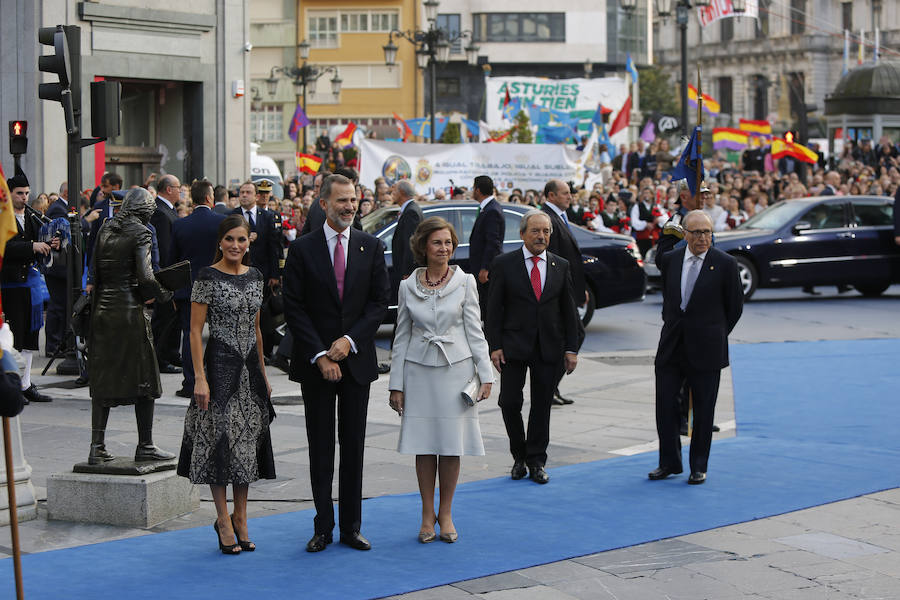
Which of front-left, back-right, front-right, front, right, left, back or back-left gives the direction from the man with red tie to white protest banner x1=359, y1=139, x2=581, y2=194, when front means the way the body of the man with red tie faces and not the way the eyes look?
back

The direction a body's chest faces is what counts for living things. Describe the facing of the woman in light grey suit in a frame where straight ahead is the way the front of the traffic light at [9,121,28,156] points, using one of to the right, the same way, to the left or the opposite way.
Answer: the same way

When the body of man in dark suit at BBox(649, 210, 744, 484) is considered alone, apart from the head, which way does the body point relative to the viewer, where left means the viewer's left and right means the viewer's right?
facing the viewer and to the left of the viewer

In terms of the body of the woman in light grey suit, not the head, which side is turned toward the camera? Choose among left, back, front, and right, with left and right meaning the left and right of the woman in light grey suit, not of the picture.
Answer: front

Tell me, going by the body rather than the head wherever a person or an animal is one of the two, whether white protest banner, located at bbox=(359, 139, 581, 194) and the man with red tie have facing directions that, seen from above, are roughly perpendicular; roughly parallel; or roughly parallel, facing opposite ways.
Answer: roughly parallel

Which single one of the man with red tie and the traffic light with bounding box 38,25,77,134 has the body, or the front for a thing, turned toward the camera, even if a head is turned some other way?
the man with red tie

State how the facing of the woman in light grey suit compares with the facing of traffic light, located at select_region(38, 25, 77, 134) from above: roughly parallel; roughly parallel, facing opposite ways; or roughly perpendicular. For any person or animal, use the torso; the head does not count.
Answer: roughly perpendicular

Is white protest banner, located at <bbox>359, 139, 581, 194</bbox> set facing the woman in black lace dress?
yes

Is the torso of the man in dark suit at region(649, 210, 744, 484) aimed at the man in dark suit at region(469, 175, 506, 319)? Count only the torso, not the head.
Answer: no

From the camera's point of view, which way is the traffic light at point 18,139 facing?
toward the camera

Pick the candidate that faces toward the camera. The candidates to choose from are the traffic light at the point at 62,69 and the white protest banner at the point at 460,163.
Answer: the white protest banner

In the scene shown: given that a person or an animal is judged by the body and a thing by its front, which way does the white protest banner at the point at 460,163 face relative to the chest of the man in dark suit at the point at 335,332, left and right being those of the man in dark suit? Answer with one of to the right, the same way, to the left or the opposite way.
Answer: the same way

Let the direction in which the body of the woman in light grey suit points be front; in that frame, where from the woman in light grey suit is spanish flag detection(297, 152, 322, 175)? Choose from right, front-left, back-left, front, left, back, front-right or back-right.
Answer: back

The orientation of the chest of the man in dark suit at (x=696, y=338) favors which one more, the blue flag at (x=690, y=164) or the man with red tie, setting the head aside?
the man with red tie

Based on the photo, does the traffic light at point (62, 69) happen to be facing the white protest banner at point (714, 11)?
no

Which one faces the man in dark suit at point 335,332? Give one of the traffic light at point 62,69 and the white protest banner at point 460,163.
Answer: the white protest banner
